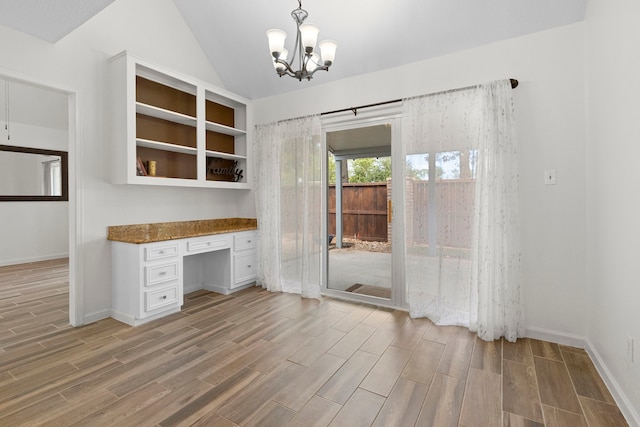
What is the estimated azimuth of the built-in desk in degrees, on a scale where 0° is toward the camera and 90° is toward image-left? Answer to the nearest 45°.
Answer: approximately 315°

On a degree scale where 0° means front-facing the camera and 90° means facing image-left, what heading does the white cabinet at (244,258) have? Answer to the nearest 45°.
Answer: approximately 315°

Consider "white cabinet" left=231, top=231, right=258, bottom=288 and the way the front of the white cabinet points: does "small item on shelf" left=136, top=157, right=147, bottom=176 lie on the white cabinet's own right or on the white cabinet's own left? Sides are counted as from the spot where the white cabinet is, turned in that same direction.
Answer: on the white cabinet's own right

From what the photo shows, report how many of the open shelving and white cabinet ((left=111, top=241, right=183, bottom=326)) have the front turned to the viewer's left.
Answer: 0

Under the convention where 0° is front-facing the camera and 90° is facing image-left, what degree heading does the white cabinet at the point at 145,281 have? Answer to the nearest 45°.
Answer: approximately 315°

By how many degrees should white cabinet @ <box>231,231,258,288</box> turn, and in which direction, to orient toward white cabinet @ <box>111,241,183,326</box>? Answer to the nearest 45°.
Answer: approximately 90° to its right

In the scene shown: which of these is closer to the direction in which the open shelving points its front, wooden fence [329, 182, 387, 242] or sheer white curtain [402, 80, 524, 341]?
the sheer white curtain

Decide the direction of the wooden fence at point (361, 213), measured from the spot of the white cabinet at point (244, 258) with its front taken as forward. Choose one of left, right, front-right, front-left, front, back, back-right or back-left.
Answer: front-left

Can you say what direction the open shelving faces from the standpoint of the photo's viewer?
facing the viewer and to the right of the viewer
